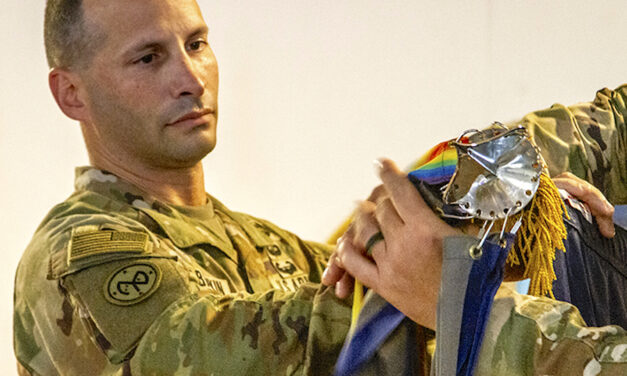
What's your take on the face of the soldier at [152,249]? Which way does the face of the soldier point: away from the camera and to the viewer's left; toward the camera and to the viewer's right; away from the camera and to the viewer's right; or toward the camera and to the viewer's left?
toward the camera and to the viewer's right

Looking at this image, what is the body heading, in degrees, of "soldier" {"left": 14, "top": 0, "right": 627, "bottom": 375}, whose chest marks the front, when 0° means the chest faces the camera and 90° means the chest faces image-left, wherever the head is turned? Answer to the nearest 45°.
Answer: approximately 315°
